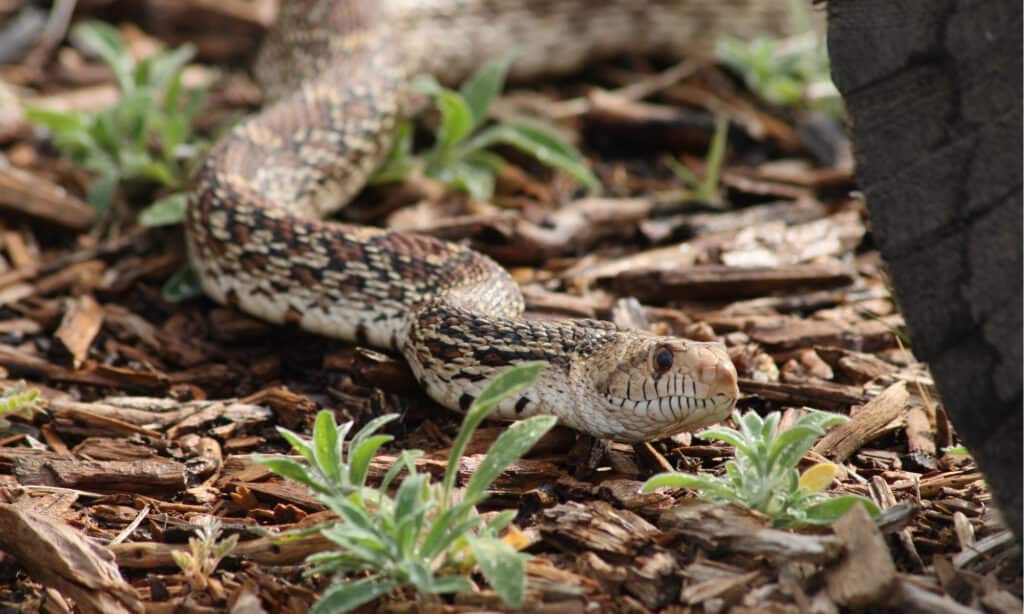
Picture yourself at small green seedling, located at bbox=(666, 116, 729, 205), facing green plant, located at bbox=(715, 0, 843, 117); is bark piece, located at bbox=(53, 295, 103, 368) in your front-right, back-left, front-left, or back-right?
back-left

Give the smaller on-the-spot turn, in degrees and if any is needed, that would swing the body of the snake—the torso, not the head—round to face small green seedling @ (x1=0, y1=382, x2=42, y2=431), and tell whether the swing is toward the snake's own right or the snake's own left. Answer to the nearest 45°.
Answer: approximately 90° to the snake's own right

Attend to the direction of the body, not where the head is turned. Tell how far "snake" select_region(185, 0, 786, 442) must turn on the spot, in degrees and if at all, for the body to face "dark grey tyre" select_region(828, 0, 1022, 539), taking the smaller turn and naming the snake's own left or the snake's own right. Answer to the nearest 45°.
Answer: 0° — it already faces it

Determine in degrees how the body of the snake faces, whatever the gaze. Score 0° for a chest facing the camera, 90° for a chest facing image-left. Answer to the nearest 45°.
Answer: approximately 315°

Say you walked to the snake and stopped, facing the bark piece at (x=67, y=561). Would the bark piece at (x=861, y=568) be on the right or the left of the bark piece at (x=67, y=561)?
left

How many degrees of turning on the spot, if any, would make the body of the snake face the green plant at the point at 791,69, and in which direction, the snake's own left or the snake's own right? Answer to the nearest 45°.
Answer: approximately 90° to the snake's own left

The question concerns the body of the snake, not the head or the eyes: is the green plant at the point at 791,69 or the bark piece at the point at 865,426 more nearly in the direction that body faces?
the bark piece

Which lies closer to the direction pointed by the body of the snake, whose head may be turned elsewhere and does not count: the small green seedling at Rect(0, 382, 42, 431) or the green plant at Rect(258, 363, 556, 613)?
the green plant

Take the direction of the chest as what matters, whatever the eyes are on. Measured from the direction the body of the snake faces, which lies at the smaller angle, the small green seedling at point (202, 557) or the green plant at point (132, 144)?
the small green seedling

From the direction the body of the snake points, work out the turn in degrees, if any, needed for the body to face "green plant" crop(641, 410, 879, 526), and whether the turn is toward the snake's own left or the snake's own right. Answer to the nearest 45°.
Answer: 0° — it already faces it

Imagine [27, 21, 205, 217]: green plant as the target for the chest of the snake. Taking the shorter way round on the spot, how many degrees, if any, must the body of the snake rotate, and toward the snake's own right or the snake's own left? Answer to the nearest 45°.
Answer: approximately 180°

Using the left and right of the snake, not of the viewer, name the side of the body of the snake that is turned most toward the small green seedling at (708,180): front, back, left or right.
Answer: left
